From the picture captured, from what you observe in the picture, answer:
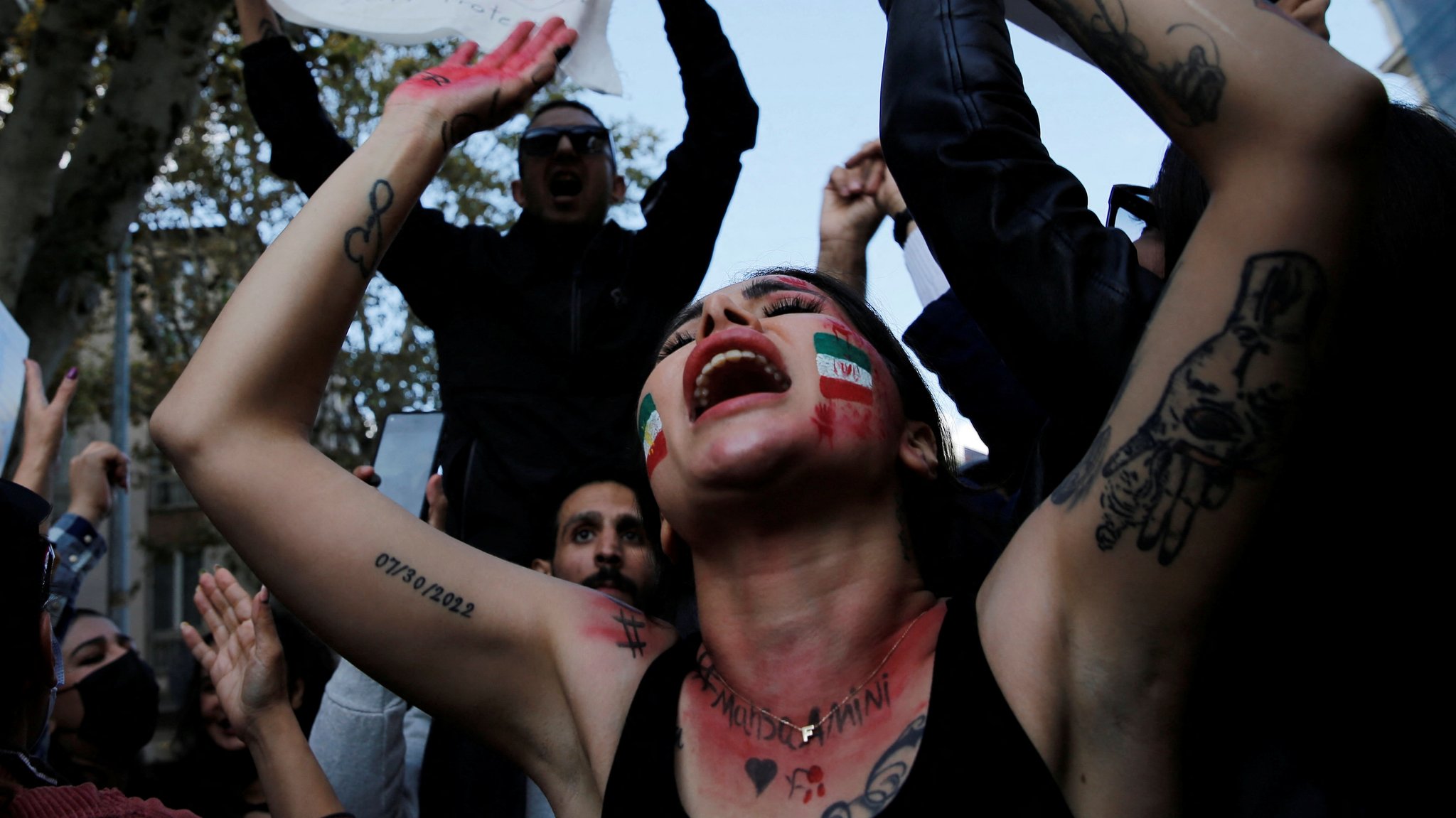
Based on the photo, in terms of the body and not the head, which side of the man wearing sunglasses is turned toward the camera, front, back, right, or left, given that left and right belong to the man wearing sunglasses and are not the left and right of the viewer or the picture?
front

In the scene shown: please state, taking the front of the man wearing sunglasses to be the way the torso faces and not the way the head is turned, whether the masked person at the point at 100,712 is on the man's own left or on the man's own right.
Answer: on the man's own right

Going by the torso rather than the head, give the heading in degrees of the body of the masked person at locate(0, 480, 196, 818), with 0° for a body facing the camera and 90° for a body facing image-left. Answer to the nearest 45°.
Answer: approximately 270°

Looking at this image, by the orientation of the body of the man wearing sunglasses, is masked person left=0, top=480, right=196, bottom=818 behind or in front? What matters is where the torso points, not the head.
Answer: in front

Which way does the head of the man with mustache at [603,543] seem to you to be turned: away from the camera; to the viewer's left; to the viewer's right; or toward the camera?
toward the camera

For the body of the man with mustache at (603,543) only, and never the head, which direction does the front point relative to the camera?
toward the camera

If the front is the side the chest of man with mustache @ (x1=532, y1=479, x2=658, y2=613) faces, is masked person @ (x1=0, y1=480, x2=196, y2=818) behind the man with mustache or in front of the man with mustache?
in front

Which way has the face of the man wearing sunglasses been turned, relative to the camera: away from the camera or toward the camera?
toward the camera

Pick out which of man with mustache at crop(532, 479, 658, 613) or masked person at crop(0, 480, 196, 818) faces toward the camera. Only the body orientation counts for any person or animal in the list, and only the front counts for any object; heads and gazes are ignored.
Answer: the man with mustache
